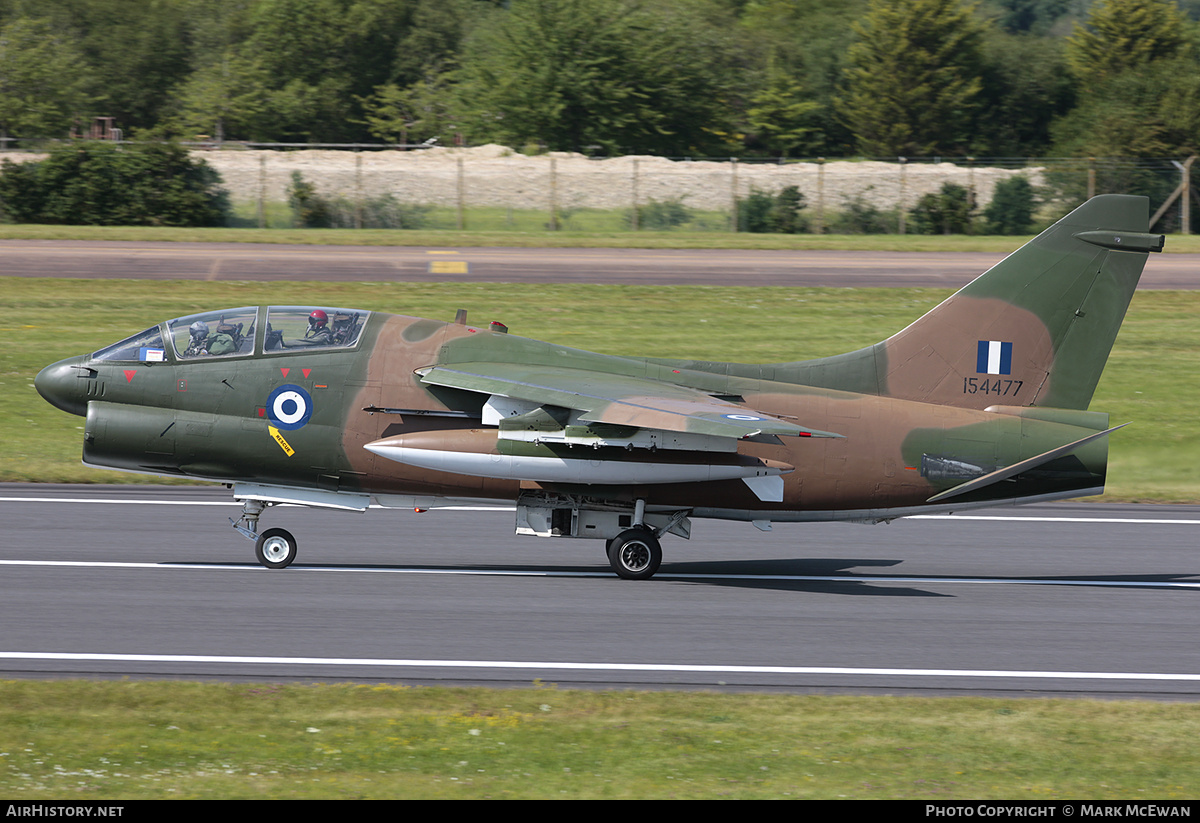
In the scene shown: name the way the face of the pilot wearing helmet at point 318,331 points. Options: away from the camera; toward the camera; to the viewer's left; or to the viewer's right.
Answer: to the viewer's left

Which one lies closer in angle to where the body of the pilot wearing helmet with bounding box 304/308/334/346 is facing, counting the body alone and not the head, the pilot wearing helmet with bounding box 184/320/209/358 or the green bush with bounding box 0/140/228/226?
the pilot wearing helmet

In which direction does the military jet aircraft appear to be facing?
to the viewer's left

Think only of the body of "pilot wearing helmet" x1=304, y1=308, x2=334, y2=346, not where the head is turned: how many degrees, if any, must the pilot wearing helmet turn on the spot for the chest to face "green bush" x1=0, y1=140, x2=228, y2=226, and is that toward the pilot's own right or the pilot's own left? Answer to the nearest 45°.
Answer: approximately 90° to the pilot's own right

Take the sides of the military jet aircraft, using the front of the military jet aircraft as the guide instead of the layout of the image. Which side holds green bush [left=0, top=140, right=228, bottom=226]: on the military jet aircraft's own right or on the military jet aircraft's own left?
on the military jet aircraft's own right

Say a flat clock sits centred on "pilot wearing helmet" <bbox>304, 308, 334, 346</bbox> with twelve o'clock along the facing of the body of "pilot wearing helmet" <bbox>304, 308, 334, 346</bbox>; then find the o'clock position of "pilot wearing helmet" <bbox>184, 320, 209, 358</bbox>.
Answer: "pilot wearing helmet" <bbox>184, 320, 209, 358</bbox> is roughly at 12 o'clock from "pilot wearing helmet" <bbox>304, 308, 334, 346</bbox>.

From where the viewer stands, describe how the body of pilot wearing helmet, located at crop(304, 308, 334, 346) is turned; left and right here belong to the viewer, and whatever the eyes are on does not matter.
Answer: facing to the left of the viewer
